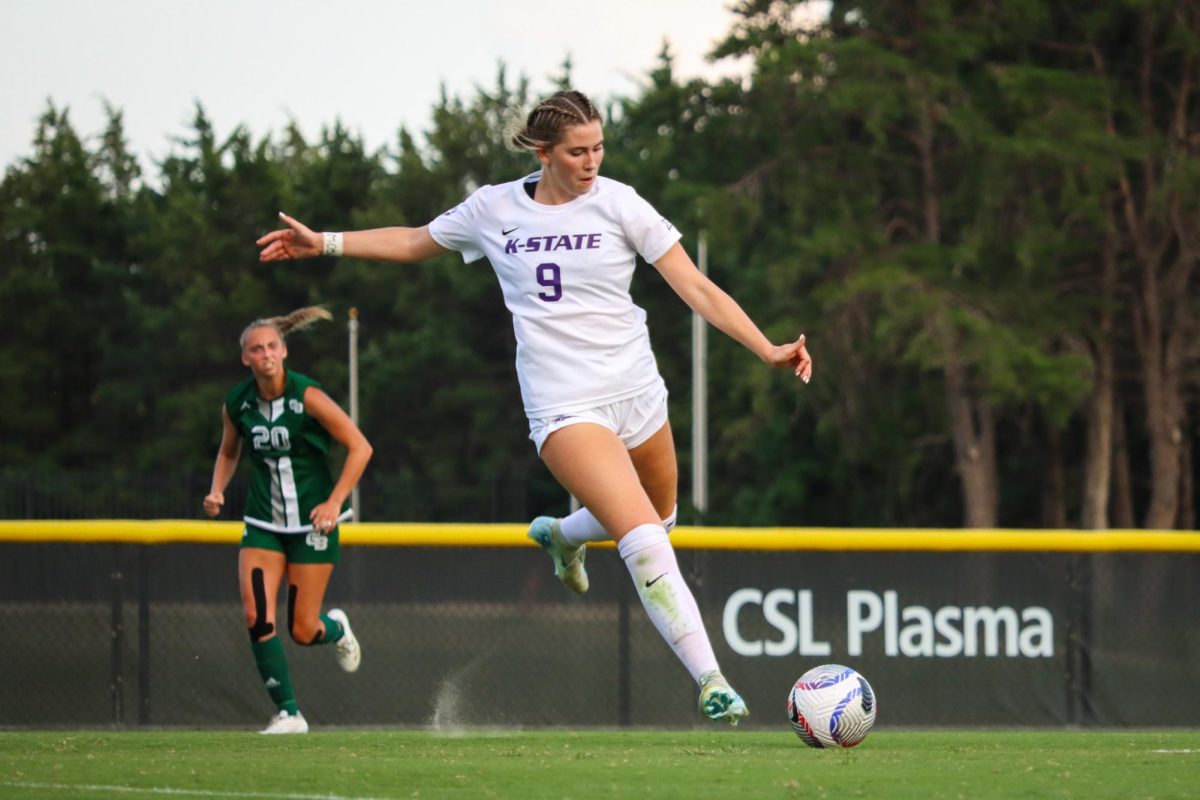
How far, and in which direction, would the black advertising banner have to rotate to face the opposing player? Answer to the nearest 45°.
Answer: approximately 45° to its right

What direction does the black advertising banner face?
toward the camera

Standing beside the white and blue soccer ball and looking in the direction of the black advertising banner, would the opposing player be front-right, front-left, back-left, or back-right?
front-left

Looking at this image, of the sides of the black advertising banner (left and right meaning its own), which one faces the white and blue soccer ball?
front

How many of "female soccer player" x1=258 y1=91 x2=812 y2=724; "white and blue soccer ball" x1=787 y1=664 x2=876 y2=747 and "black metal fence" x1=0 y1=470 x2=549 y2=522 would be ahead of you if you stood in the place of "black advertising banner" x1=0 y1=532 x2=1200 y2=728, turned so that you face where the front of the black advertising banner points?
2

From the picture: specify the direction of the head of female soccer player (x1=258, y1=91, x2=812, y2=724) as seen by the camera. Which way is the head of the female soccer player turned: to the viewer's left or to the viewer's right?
to the viewer's right

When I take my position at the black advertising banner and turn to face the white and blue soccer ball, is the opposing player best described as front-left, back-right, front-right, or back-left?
front-right

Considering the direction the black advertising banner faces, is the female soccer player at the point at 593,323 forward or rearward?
forward

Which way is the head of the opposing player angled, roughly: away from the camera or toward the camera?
toward the camera
